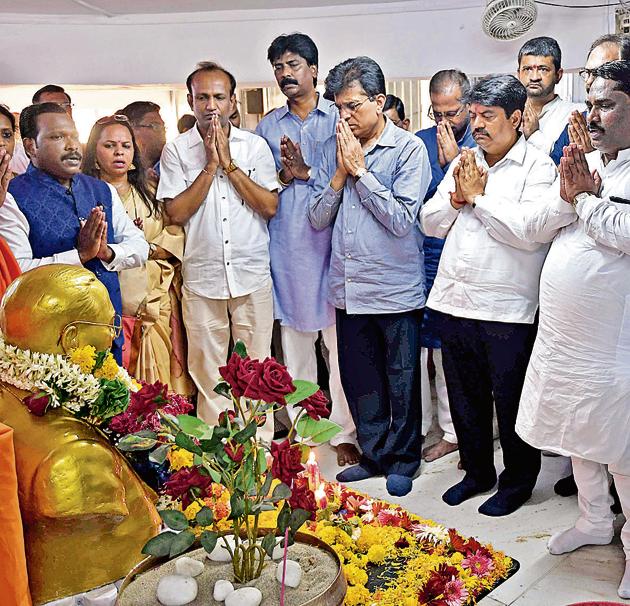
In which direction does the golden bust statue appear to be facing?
to the viewer's right

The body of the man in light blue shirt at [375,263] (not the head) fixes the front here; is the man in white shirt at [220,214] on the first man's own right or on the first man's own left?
on the first man's own right

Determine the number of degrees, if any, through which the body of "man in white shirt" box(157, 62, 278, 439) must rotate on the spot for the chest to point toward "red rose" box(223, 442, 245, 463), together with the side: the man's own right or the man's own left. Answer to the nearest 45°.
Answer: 0° — they already face it

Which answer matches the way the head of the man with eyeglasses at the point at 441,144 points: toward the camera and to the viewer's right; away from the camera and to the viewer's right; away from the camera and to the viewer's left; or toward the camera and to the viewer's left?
toward the camera and to the viewer's left

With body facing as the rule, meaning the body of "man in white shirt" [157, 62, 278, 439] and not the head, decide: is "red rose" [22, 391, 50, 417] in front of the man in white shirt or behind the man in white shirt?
in front

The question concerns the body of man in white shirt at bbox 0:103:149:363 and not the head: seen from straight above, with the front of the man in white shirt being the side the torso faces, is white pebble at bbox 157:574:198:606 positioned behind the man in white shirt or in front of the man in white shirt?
in front

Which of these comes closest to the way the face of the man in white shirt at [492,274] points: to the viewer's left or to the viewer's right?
to the viewer's left

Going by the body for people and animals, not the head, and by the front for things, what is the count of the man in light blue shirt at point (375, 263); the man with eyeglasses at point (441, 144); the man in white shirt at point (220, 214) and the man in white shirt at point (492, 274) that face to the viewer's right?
0

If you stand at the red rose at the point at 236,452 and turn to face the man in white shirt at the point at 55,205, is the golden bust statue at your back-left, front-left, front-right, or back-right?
front-left

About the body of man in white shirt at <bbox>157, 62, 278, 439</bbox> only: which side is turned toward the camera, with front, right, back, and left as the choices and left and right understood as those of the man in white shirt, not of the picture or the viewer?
front

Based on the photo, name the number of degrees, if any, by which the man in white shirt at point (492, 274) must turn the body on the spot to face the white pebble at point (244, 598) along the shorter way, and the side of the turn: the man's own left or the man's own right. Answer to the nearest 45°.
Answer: approximately 45° to the man's own left

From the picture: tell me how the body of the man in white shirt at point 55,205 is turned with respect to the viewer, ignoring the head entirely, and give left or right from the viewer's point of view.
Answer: facing the viewer and to the right of the viewer

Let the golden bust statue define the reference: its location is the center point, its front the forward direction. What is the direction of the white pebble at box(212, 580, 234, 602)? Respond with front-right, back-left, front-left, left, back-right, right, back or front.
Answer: front-right

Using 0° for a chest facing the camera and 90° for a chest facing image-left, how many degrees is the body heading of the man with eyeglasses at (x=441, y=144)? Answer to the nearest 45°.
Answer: approximately 45°

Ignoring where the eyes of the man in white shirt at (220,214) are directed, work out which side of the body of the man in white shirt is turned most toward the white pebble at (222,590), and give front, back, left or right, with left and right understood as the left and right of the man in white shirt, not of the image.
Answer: front

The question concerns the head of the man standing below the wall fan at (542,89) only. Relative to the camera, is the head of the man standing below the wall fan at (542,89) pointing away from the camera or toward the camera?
toward the camera

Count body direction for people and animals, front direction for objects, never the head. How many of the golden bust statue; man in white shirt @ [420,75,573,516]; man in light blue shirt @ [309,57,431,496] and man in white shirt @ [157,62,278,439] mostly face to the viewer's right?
1

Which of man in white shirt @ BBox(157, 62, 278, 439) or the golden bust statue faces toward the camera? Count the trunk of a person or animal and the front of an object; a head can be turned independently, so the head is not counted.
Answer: the man in white shirt

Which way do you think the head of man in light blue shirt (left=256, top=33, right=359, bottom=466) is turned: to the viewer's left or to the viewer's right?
to the viewer's left

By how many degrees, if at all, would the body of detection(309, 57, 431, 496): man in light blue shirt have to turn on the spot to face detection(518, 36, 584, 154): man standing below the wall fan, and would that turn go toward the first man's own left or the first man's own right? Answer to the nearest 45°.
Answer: approximately 180°
